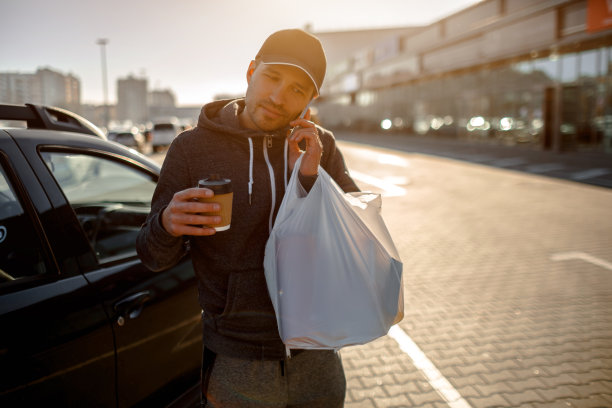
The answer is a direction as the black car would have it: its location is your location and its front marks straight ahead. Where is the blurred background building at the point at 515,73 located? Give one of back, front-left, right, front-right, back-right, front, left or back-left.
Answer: front

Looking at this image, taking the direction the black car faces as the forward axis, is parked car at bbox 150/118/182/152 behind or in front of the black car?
in front

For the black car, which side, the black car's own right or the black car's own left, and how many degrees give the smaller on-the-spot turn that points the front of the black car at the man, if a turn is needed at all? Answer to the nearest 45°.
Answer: approximately 90° to the black car's own right

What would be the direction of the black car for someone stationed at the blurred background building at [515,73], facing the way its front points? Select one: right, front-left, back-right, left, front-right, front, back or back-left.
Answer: front-left

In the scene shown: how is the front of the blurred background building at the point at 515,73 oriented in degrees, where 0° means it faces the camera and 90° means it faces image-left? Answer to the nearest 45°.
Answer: approximately 45°

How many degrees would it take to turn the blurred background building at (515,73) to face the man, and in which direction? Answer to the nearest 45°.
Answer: approximately 45° to its left
